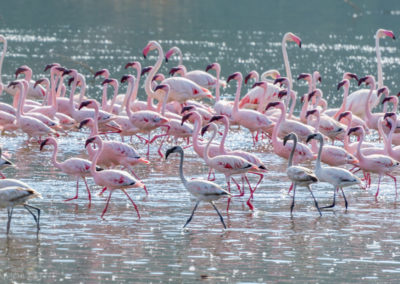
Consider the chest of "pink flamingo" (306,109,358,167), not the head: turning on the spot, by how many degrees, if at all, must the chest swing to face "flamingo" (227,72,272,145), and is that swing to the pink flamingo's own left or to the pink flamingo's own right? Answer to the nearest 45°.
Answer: approximately 45° to the pink flamingo's own right

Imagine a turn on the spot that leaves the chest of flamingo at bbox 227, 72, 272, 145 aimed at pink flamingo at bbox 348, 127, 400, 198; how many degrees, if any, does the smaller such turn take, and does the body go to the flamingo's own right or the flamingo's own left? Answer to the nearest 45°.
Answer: approximately 135° to the flamingo's own left

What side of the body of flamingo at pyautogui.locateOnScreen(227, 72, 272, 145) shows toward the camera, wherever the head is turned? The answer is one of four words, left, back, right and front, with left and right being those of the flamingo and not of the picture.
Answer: left

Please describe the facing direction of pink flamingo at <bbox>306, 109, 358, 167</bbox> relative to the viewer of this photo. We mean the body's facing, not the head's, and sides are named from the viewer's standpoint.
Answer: facing to the left of the viewer

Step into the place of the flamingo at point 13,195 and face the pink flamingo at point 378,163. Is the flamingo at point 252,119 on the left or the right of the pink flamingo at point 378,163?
left

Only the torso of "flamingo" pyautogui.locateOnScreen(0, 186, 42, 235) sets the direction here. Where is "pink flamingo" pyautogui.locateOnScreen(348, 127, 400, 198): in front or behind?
behind

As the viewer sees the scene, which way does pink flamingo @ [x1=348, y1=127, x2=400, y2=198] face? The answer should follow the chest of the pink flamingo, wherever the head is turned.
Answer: to the viewer's left

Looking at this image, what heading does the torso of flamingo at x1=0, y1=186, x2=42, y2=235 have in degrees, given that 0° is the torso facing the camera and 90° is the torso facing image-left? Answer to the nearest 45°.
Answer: approximately 90°
